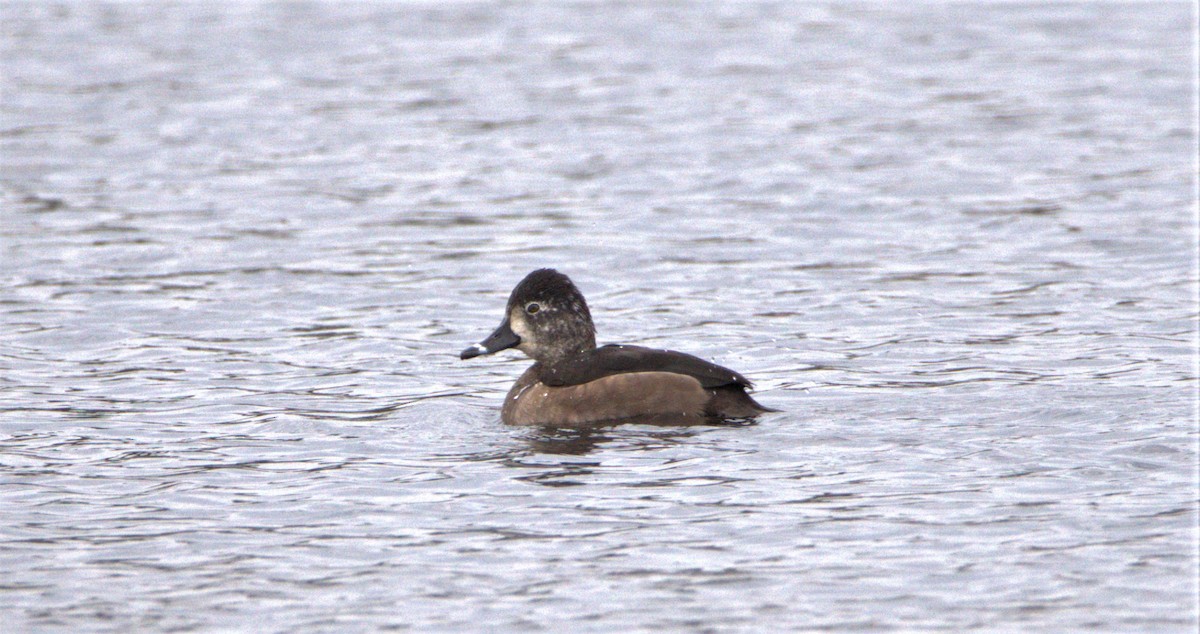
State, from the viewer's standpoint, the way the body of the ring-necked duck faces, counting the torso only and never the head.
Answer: to the viewer's left
